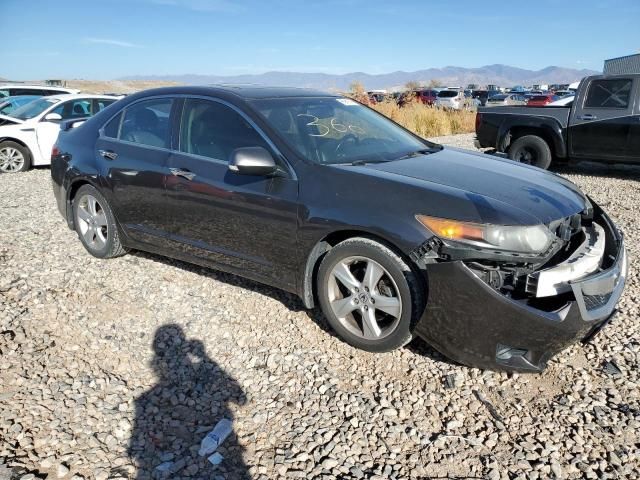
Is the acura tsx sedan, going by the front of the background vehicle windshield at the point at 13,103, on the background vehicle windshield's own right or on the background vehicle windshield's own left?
on the background vehicle windshield's own left

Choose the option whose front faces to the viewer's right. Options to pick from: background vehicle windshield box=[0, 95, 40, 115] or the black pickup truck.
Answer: the black pickup truck

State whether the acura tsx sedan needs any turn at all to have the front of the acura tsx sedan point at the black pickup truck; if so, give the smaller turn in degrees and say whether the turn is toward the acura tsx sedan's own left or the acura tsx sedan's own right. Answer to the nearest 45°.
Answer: approximately 90° to the acura tsx sedan's own left

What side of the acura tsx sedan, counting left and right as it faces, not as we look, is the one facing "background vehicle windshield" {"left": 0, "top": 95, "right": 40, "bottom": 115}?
back

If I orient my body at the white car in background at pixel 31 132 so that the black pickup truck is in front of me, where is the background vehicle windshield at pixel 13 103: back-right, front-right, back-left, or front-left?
back-left

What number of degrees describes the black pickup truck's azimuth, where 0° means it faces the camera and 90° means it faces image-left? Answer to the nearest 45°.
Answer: approximately 270°

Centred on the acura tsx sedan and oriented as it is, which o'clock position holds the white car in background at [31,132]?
The white car in background is roughly at 6 o'clock from the acura tsx sedan.
